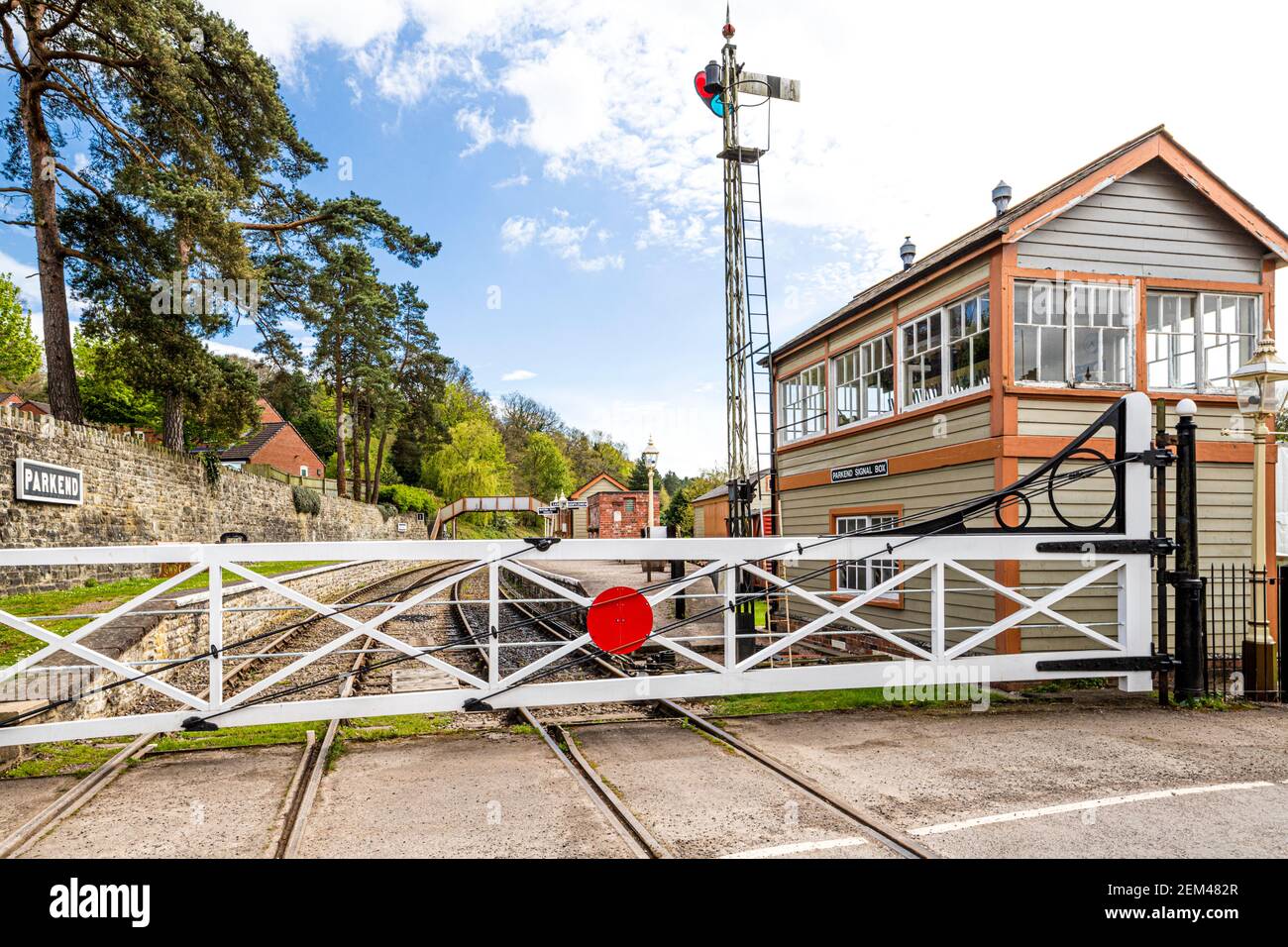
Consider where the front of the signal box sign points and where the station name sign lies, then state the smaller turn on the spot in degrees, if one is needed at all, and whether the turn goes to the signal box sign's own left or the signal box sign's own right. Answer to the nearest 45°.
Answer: approximately 45° to the signal box sign's own right

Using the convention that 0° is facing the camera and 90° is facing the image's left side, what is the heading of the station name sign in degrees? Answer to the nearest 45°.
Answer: approximately 315°

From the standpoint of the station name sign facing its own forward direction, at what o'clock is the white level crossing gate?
The white level crossing gate is roughly at 1 o'clock from the station name sign.

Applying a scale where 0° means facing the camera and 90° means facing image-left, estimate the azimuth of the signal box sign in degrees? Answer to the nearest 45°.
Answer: approximately 45°

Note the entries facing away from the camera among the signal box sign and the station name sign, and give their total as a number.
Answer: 0

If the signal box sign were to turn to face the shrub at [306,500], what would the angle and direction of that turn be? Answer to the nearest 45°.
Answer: approximately 90° to its right

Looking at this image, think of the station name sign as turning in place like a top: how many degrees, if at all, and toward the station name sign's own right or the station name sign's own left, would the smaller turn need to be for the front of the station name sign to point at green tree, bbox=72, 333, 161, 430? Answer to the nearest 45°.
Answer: approximately 135° to the station name sign's own left

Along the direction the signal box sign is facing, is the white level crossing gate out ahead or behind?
ahead
